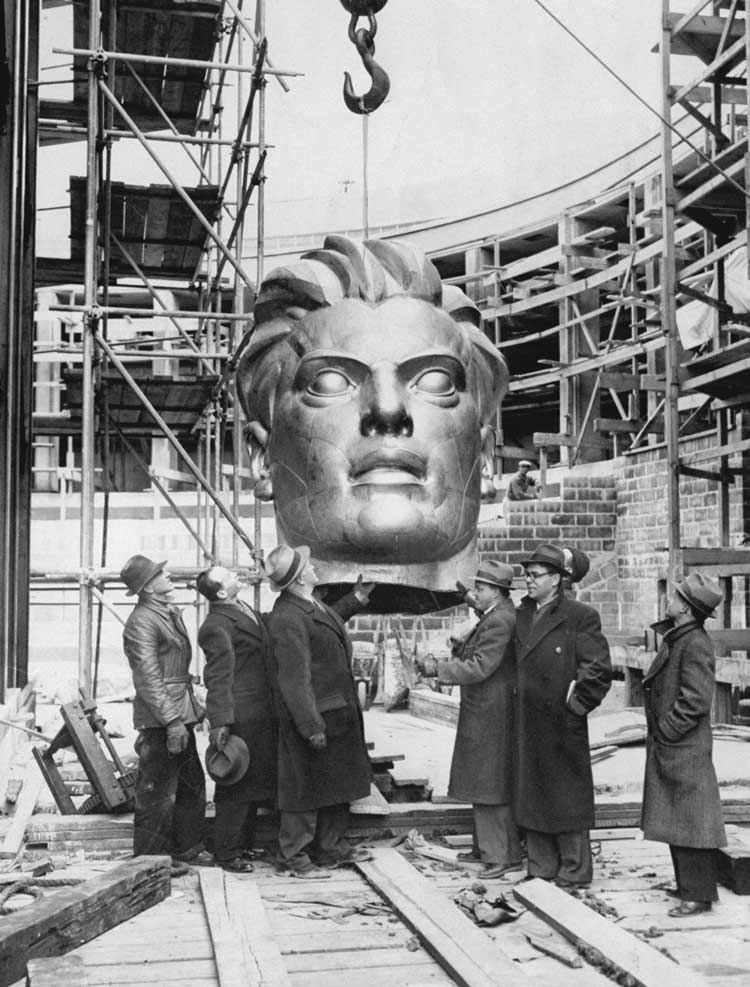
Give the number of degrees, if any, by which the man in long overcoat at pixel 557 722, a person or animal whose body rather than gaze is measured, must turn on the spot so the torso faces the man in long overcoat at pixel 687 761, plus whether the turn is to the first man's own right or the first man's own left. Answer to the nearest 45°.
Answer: approximately 90° to the first man's own left

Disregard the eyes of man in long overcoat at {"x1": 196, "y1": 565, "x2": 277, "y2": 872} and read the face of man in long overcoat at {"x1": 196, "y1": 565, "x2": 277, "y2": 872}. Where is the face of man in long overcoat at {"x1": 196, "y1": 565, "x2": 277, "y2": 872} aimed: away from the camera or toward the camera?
away from the camera

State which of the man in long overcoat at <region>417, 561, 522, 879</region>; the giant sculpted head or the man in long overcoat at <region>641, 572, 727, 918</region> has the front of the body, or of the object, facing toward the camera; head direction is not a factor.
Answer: the giant sculpted head

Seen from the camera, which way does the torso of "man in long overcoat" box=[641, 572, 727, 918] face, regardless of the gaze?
to the viewer's left

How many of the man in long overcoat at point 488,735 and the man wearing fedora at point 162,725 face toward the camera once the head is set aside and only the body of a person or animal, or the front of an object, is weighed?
0

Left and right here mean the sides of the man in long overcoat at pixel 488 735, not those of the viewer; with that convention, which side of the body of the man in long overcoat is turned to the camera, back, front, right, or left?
left

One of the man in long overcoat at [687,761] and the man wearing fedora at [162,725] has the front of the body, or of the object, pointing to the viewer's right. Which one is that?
the man wearing fedora

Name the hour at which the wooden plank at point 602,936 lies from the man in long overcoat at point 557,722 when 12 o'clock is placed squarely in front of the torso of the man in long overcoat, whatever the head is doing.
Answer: The wooden plank is roughly at 10 o'clock from the man in long overcoat.

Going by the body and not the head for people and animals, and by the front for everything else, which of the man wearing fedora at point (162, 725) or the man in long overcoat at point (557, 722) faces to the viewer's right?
the man wearing fedora

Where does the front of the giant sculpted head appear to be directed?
toward the camera

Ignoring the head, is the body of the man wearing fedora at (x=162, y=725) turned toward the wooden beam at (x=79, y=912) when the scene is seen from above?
no

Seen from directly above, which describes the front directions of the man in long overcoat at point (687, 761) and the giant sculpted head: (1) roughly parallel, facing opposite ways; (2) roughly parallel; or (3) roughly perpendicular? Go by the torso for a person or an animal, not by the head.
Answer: roughly perpendicular

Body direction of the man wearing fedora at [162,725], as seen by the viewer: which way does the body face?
to the viewer's right

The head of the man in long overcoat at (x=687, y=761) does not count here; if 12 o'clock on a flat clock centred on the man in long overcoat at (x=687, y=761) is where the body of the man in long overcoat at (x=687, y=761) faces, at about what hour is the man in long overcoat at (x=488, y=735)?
the man in long overcoat at (x=488, y=735) is roughly at 1 o'clock from the man in long overcoat at (x=687, y=761).

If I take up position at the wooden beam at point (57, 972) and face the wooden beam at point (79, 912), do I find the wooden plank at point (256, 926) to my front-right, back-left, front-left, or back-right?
front-right

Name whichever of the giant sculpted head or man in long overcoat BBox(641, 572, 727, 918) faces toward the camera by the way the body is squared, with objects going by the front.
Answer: the giant sculpted head

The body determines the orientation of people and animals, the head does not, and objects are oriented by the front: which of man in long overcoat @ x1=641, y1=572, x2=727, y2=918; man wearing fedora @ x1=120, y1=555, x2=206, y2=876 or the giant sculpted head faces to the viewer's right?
the man wearing fedora
